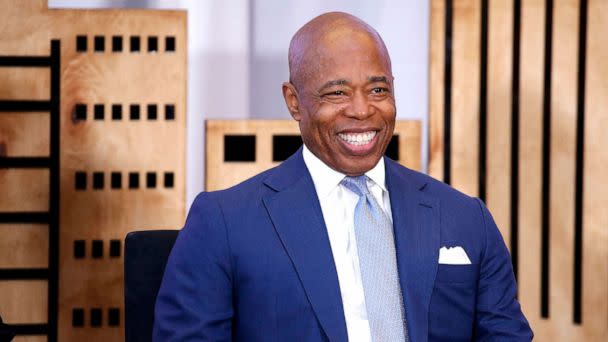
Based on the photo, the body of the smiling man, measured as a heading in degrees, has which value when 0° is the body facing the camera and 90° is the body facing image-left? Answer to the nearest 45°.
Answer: approximately 315°

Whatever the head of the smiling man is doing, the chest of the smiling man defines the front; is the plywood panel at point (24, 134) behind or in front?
behind

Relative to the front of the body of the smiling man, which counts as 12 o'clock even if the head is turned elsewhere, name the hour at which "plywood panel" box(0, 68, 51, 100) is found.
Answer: The plywood panel is roughly at 6 o'clock from the smiling man.

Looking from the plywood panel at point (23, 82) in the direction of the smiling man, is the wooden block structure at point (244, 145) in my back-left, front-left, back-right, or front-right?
front-left

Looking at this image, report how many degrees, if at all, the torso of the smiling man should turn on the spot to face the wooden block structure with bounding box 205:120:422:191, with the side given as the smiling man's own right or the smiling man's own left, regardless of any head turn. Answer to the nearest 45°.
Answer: approximately 135° to the smiling man's own left

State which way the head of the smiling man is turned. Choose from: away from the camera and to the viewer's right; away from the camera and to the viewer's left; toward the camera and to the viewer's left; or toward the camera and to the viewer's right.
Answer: toward the camera and to the viewer's right

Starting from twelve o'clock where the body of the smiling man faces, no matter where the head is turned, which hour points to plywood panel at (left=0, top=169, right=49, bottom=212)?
The plywood panel is roughly at 6 o'clock from the smiling man.

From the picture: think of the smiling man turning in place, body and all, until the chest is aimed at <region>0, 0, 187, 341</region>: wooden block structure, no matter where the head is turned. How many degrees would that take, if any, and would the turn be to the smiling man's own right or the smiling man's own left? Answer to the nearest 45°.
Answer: approximately 180°
